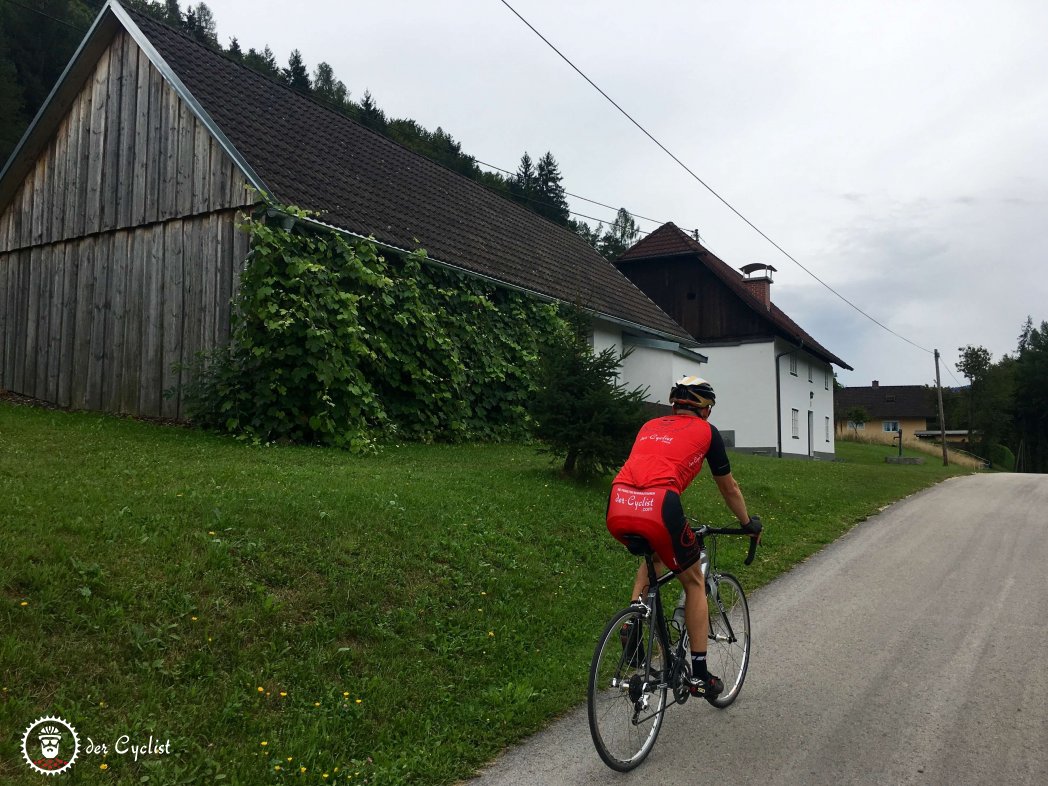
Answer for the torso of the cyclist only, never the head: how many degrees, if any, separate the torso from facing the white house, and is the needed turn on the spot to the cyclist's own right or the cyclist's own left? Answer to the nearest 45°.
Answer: approximately 45° to the cyclist's own left

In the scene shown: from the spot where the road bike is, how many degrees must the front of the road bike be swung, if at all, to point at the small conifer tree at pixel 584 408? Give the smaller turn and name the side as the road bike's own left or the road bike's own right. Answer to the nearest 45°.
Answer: approximately 45° to the road bike's own left

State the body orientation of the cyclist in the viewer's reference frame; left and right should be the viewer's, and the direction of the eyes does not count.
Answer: facing away from the viewer and to the right of the viewer

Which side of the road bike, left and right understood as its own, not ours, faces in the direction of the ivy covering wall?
left

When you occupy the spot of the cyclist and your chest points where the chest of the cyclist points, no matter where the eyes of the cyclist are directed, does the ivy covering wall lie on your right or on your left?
on your left

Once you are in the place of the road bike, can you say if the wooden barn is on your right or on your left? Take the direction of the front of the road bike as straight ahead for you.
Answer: on your left

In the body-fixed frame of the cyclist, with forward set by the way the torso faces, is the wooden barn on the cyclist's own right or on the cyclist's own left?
on the cyclist's own left

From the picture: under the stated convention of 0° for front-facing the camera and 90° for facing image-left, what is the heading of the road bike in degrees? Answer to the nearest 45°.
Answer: approximately 225°
